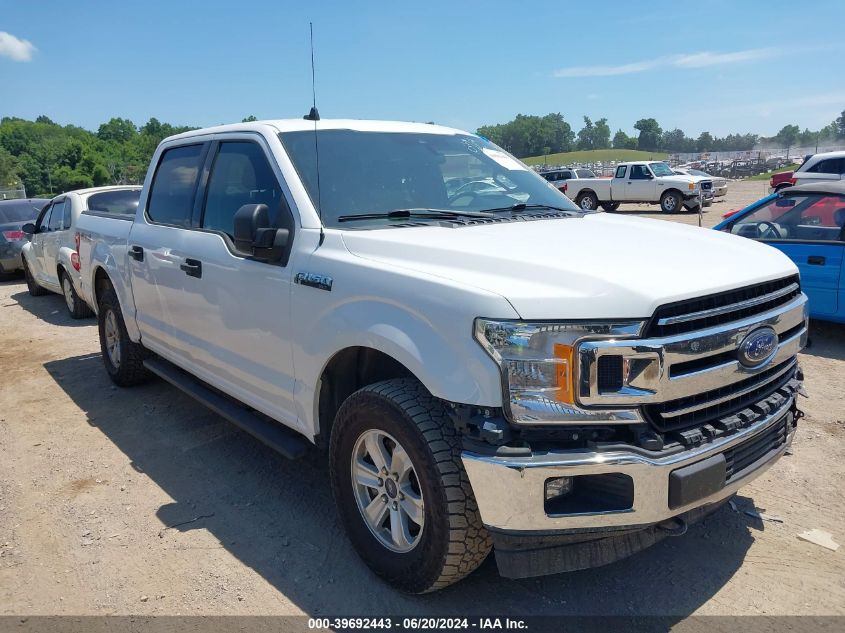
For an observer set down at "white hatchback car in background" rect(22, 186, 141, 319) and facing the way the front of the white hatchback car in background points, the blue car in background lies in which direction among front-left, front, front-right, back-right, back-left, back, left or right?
back

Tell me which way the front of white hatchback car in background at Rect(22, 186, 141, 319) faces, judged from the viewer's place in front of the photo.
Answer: facing away from the viewer and to the left of the viewer

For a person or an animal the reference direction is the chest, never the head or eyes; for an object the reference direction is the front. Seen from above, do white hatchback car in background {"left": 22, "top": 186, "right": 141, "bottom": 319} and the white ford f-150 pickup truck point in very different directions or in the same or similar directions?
very different directions

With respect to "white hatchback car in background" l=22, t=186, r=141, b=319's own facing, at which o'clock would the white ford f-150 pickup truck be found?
The white ford f-150 pickup truck is roughly at 7 o'clock from the white hatchback car in background.

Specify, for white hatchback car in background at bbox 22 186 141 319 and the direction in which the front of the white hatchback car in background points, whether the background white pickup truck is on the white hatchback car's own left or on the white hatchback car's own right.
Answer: on the white hatchback car's own right

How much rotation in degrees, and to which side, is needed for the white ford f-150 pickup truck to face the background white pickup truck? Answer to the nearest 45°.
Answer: approximately 135° to its left

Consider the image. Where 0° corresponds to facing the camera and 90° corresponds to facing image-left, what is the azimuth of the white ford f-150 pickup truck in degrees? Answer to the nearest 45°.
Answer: approximately 315°
